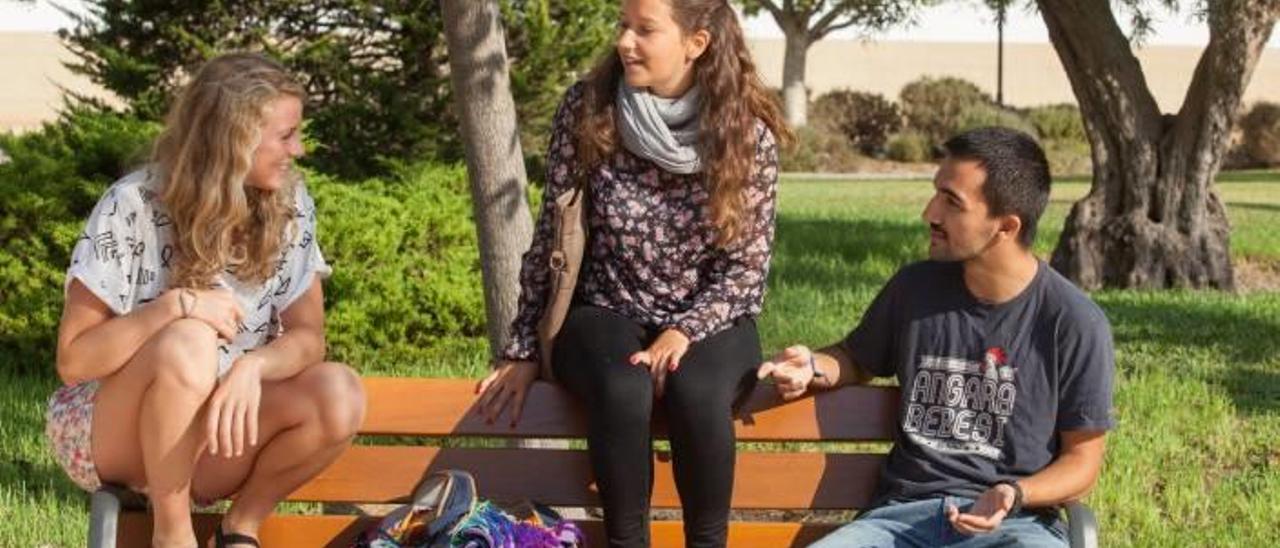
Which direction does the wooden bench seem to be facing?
toward the camera

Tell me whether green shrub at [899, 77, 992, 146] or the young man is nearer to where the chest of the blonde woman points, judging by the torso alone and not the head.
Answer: the young man

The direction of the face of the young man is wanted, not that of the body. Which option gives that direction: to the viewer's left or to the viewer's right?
to the viewer's left

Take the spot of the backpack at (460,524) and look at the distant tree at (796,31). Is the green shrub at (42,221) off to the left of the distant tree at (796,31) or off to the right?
left

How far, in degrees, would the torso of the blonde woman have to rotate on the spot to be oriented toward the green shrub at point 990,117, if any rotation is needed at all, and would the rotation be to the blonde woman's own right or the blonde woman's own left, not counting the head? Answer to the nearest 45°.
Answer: approximately 90° to the blonde woman's own left

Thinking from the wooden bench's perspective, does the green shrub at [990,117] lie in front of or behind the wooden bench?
behind

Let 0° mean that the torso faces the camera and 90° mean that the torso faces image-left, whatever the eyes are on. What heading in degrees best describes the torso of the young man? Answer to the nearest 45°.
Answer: approximately 45°

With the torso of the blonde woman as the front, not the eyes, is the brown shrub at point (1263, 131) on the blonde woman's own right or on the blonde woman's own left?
on the blonde woman's own left

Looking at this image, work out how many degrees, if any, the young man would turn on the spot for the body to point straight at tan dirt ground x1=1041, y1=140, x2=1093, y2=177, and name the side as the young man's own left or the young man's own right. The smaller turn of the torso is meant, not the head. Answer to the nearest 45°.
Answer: approximately 135° to the young man's own right

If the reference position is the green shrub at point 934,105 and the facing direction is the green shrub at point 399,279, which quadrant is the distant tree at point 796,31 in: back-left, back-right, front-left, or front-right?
back-right

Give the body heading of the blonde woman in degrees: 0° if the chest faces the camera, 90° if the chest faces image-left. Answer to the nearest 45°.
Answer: approximately 315°
